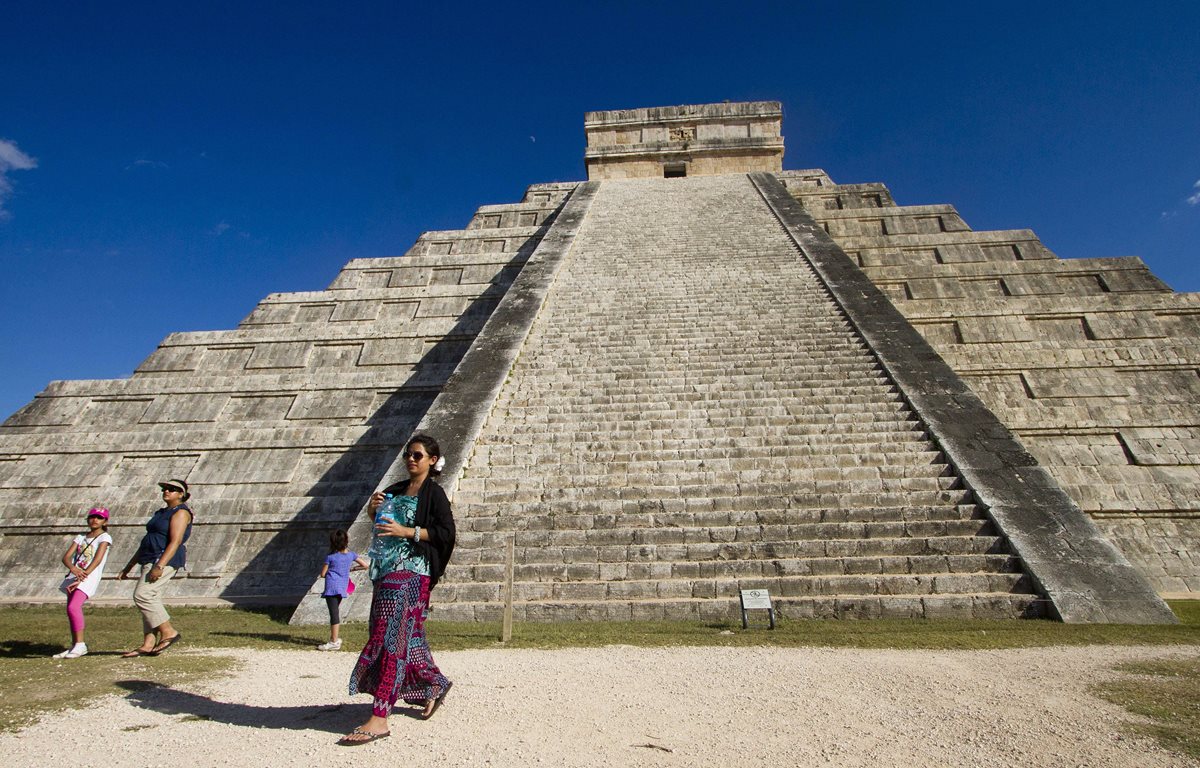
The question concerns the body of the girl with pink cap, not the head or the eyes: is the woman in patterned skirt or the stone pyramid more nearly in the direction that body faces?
the woman in patterned skirt

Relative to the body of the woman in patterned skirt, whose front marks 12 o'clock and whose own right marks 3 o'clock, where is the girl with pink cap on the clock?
The girl with pink cap is roughly at 3 o'clock from the woman in patterned skirt.

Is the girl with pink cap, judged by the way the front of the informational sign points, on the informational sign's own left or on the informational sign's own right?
on the informational sign's own right

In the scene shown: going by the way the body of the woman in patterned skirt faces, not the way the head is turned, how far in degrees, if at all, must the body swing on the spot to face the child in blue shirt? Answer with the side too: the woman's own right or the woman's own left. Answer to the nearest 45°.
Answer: approximately 135° to the woman's own right

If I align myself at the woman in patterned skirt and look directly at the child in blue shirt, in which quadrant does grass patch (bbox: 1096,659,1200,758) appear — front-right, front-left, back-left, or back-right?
back-right

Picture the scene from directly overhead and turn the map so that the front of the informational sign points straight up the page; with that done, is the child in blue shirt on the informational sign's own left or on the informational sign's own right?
on the informational sign's own right

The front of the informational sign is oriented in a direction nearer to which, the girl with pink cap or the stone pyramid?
the girl with pink cap

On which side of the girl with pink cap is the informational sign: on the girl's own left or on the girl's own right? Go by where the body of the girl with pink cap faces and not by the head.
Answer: on the girl's own left

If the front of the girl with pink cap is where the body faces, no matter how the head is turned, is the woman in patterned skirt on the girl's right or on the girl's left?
on the girl's left

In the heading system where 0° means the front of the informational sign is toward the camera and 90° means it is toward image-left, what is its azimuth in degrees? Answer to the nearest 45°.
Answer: approximately 0°

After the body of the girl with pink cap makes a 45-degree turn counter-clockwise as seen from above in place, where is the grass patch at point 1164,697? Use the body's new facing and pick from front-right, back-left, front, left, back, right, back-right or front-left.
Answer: front-left
